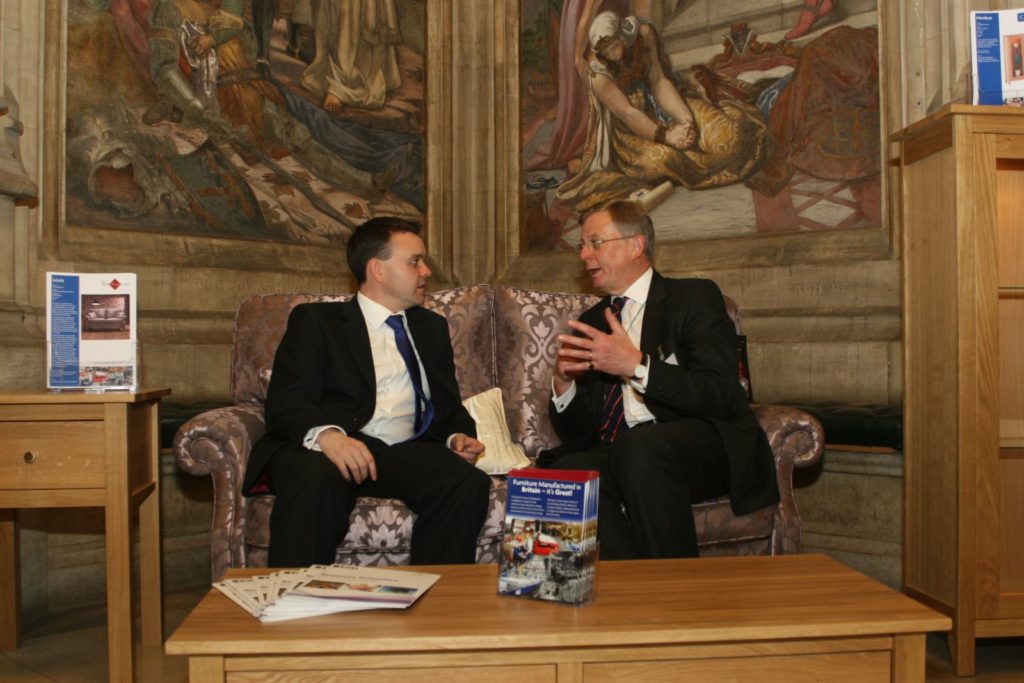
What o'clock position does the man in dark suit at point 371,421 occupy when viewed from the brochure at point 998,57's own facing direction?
The man in dark suit is roughly at 2 o'clock from the brochure.

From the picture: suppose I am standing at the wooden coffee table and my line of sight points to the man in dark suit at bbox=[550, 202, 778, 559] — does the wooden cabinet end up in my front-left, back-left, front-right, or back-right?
front-right

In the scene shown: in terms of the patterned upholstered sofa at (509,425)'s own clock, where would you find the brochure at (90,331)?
The brochure is roughly at 3 o'clock from the patterned upholstered sofa.

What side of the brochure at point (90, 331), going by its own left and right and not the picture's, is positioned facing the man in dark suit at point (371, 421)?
left

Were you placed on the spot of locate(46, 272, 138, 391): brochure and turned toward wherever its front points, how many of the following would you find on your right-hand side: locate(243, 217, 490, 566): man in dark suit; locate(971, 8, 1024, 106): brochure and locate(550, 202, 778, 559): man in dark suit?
0

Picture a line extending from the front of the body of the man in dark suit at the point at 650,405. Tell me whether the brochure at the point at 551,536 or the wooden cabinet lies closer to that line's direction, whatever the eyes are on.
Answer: the brochure

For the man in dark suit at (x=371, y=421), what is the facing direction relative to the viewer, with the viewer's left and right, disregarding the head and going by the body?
facing the viewer and to the right of the viewer

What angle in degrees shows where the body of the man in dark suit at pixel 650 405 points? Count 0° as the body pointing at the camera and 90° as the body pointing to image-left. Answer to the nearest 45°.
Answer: approximately 45°

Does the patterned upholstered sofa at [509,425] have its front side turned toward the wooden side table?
no

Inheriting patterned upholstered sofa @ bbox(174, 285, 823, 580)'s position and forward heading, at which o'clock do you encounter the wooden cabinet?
The wooden cabinet is roughly at 9 o'clock from the patterned upholstered sofa.

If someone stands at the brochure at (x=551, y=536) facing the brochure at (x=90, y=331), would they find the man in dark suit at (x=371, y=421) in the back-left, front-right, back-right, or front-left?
front-right

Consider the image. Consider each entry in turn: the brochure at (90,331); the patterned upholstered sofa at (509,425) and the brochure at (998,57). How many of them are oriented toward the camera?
3

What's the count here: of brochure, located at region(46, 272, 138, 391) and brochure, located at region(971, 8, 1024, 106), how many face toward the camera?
2

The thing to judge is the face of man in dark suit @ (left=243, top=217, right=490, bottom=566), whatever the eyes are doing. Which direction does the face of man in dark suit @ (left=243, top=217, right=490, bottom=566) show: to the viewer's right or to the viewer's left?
to the viewer's right

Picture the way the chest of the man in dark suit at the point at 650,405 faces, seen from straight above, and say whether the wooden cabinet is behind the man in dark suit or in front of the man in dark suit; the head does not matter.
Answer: behind

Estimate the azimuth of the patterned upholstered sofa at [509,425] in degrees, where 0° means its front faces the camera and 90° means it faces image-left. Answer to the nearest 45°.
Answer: approximately 0°

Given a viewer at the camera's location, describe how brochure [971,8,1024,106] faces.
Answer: facing the viewer

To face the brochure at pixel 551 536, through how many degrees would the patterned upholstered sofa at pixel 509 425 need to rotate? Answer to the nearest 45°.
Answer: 0° — it already faces it

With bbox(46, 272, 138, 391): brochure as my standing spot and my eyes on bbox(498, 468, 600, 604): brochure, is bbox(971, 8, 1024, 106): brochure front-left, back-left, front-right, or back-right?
front-left
